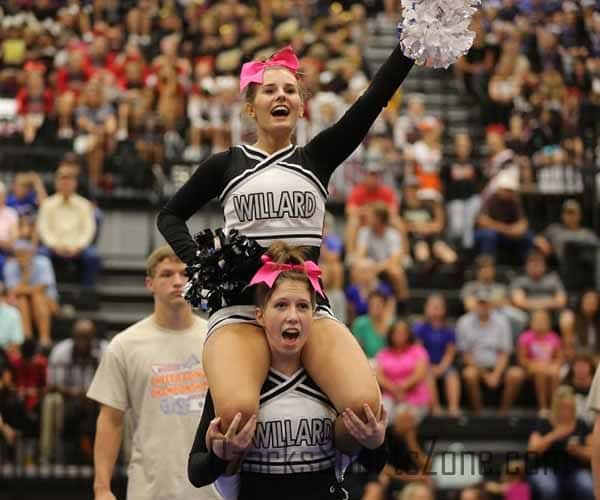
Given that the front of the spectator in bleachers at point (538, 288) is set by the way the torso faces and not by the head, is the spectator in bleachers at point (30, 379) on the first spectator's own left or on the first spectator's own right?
on the first spectator's own right

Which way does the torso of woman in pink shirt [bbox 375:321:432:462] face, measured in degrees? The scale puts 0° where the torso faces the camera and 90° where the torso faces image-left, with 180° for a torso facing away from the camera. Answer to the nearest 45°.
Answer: approximately 0°

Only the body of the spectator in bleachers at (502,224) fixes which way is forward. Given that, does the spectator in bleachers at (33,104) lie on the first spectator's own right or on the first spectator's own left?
on the first spectator's own right

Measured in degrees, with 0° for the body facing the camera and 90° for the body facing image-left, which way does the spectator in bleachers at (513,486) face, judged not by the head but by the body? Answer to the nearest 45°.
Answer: approximately 45°

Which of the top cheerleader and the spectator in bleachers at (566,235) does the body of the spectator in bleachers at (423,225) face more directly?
the top cheerleader

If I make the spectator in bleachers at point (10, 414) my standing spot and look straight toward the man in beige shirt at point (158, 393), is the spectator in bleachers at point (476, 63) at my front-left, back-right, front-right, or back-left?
back-left

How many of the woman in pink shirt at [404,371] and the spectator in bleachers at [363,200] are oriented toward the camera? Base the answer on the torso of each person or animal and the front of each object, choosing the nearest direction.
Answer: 2

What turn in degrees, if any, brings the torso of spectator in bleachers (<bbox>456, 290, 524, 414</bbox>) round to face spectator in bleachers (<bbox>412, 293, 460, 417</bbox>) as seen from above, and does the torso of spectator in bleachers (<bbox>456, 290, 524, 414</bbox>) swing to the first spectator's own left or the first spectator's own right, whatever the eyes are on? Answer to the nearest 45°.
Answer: approximately 90° to the first spectator's own right
